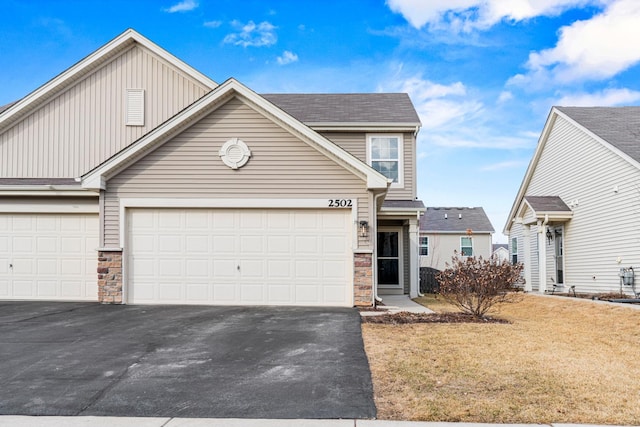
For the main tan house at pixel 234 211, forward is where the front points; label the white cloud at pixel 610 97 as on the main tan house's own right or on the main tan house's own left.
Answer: on the main tan house's own left

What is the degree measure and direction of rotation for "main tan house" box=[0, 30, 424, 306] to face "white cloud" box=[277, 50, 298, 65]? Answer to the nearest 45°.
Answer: approximately 180°

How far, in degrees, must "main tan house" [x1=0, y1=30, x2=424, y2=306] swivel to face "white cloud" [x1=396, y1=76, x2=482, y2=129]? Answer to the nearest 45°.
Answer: approximately 135° to its left

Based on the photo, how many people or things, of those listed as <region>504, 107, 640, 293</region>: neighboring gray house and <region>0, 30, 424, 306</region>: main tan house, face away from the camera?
0
